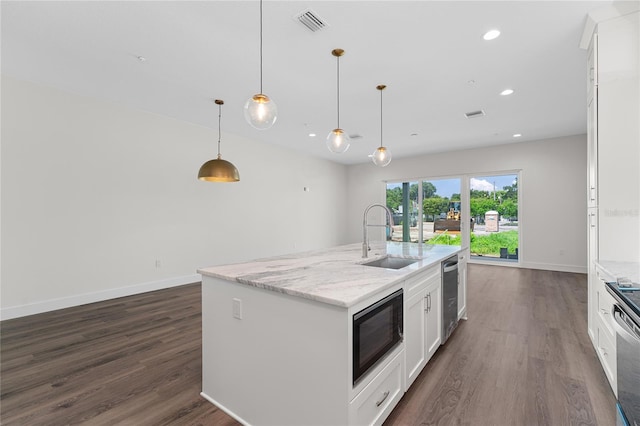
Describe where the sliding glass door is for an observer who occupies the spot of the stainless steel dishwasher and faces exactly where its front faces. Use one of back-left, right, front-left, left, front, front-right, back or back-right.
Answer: left

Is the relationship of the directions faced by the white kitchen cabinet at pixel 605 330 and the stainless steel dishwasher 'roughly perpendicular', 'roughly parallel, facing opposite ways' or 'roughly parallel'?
roughly parallel, facing opposite ways

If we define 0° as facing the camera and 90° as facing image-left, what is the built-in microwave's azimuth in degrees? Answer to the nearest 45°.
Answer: approximately 315°

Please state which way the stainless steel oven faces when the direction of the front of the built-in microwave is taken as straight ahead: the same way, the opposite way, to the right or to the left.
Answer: the opposite way

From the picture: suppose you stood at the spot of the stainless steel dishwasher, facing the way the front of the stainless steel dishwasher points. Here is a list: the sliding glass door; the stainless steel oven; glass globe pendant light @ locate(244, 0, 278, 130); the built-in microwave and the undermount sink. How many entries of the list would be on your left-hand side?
1

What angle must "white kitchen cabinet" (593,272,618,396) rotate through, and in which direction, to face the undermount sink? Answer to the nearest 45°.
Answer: approximately 45° to its left

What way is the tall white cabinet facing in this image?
to the viewer's left

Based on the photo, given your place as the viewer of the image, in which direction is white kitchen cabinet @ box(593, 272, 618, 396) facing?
facing to the left of the viewer

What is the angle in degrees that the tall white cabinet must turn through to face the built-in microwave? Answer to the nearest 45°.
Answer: approximately 45° to its left

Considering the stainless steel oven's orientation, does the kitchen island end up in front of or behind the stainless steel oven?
in front

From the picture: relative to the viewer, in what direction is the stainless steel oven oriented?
to the viewer's left

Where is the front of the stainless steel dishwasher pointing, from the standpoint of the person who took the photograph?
facing to the right of the viewer
